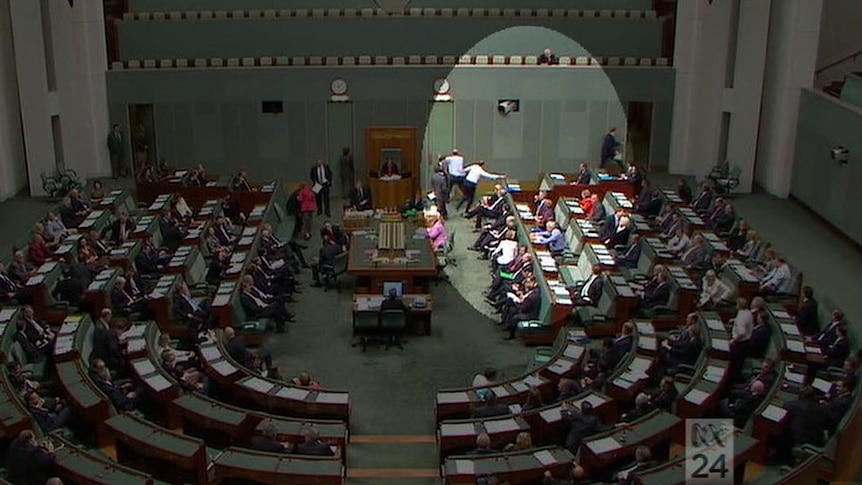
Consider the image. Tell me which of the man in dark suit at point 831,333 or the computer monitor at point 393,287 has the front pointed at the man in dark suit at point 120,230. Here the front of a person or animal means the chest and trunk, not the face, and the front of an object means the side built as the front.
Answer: the man in dark suit at point 831,333

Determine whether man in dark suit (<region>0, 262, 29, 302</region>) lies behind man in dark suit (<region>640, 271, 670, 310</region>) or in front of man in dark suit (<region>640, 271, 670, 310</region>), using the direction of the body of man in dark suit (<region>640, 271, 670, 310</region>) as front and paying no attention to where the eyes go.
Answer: in front

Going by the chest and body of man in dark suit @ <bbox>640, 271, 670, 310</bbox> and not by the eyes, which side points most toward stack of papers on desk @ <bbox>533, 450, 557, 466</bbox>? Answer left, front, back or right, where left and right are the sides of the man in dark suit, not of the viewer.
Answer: left

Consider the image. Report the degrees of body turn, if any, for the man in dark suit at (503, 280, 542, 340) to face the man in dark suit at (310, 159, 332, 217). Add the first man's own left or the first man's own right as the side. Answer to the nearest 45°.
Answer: approximately 45° to the first man's own right

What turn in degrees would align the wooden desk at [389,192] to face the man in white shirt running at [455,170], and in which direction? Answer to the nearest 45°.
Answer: approximately 90° to its left

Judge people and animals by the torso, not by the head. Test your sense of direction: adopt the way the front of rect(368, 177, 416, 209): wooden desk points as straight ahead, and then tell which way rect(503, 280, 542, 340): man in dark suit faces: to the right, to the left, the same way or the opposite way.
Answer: to the right

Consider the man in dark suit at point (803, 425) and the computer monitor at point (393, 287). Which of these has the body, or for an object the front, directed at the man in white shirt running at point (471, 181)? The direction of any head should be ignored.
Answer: the man in dark suit

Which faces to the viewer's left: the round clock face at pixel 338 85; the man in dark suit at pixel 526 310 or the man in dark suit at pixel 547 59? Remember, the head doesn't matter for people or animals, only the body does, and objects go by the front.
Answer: the man in dark suit at pixel 526 310

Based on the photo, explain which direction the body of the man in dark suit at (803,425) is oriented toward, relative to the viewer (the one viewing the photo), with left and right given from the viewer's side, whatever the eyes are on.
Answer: facing away from the viewer and to the left of the viewer

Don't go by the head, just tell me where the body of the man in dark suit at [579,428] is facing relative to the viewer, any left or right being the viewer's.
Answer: facing away from the viewer and to the left of the viewer

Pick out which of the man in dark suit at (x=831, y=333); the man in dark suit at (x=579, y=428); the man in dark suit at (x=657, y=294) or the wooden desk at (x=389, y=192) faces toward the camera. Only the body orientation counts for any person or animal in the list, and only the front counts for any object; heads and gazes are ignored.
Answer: the wooden desk

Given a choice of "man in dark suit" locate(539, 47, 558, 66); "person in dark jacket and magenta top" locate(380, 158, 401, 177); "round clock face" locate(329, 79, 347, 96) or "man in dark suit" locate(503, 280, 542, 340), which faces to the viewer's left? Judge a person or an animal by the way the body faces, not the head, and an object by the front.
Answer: "man in dark suit" locate(503, 280, 542, 340)

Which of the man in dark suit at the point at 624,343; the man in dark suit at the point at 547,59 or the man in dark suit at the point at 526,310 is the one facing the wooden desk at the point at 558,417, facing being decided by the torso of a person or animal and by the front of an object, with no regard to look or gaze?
the man in dark suit at the point at 547,59

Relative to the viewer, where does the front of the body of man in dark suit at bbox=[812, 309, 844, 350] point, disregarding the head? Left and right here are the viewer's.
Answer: facing to the left of the viewer
